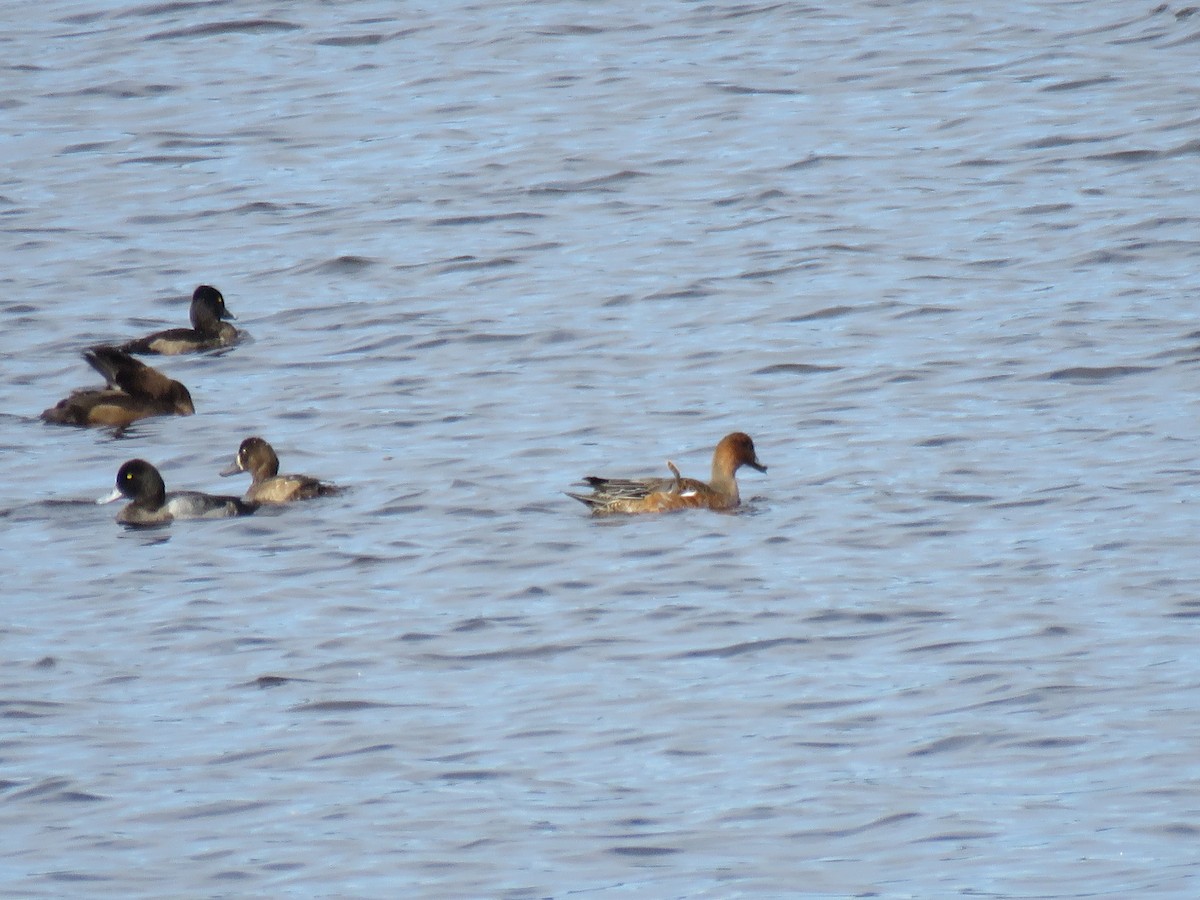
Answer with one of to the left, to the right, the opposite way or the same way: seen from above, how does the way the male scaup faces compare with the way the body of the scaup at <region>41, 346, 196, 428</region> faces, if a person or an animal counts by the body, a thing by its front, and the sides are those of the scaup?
the opposite way

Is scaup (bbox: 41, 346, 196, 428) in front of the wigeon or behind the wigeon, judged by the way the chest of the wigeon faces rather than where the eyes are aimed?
behind

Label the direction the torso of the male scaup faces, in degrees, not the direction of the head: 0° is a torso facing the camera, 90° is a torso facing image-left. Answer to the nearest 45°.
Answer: approximately 90°

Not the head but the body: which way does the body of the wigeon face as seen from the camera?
to the viewer's right

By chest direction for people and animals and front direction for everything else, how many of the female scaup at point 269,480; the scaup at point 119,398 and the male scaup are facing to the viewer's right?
1

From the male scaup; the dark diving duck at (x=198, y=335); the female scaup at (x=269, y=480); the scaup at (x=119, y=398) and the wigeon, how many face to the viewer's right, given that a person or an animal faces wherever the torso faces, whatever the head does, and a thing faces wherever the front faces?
3

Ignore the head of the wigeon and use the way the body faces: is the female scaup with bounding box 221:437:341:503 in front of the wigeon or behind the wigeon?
behind

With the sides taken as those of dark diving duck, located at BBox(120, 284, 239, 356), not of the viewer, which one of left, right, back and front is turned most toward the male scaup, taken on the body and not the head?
right

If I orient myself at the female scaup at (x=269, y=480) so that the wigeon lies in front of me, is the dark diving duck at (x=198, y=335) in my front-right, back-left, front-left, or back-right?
back-left

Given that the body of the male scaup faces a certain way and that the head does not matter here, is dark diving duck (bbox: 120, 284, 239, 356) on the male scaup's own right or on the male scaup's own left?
on the male scaup's own right

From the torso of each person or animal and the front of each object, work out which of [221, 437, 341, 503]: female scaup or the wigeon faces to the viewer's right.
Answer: the wigeon

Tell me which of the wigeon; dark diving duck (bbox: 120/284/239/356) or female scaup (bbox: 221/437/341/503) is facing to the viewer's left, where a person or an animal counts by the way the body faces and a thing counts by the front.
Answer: female scaup (bbox: 221/437/341/503)

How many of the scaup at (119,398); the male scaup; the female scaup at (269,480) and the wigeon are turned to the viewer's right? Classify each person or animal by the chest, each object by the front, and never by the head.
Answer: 2

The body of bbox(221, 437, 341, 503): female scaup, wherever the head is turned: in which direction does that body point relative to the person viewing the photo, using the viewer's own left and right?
facing to the left of the viewer

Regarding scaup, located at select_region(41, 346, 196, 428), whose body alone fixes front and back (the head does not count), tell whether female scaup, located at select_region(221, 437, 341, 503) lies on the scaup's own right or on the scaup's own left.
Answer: on the scaup's own right
